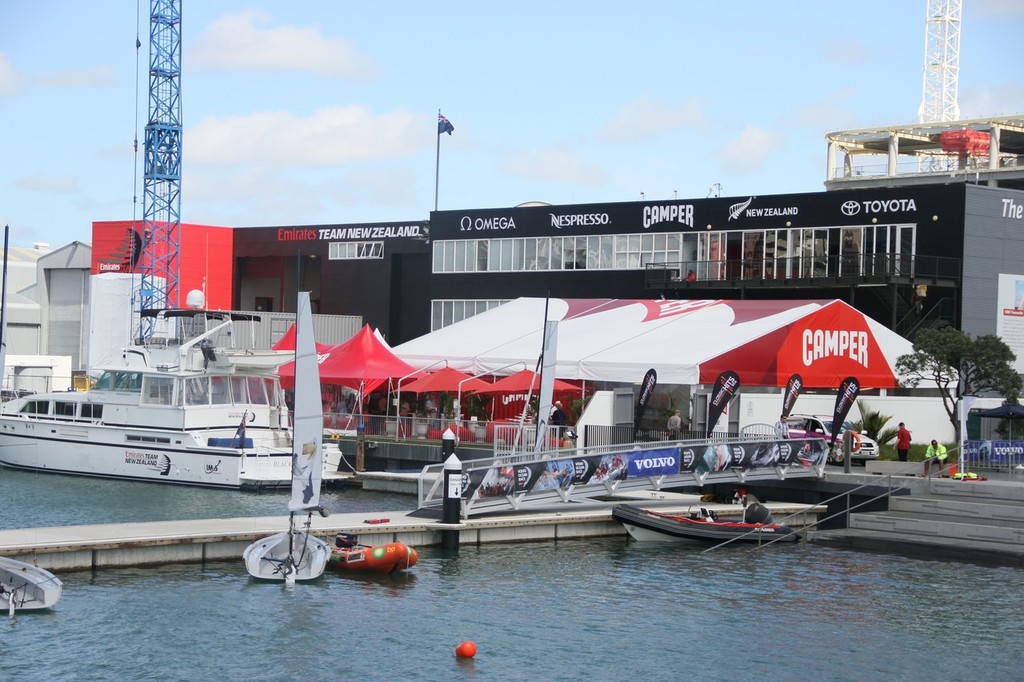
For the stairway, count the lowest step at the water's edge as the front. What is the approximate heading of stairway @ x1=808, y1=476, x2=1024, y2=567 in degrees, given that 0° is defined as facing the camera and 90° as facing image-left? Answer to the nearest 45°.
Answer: approximately 45°

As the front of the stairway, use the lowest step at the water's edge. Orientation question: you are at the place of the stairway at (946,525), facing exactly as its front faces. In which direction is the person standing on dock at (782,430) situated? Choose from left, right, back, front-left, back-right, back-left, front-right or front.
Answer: right

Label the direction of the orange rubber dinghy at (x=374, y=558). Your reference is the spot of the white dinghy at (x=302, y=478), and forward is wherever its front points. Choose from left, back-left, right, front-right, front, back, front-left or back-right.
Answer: front-right

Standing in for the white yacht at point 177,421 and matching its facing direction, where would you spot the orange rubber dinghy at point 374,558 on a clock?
The orange rubber dinghy is roughly at 7 o'clock from the white yacht.

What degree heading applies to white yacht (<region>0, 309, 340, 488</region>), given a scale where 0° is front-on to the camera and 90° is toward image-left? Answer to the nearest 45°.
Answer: approximately 135°

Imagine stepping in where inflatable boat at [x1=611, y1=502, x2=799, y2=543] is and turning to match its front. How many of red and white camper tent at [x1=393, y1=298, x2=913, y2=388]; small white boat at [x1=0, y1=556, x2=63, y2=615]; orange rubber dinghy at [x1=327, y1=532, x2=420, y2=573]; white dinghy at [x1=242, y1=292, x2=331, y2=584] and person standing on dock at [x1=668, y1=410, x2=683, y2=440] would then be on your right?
2

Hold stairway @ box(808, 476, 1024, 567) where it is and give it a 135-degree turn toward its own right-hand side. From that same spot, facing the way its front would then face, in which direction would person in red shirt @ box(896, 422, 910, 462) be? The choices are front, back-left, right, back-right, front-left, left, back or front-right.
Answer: front

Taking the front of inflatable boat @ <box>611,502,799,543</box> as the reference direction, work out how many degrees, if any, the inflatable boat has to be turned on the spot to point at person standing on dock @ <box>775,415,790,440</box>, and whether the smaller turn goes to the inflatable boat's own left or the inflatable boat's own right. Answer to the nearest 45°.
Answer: approximately 90° to the inflatable boat's own right

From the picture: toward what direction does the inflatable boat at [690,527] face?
to the viewer's left

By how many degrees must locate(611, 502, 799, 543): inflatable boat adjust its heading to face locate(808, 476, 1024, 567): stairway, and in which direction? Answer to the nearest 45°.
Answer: approximately 180°

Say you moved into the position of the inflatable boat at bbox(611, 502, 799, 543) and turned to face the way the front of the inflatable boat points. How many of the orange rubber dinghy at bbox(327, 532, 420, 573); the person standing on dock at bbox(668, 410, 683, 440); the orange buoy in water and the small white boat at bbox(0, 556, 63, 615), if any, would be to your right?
1

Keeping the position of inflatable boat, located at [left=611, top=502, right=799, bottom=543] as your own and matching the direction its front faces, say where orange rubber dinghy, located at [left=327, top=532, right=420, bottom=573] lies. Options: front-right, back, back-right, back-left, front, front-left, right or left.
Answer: front-left

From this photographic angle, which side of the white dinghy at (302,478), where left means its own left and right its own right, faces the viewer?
back

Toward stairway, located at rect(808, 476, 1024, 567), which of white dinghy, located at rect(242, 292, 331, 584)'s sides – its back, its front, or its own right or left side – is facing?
right

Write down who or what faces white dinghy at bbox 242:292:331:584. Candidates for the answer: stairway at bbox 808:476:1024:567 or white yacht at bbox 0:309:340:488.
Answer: the stairway
